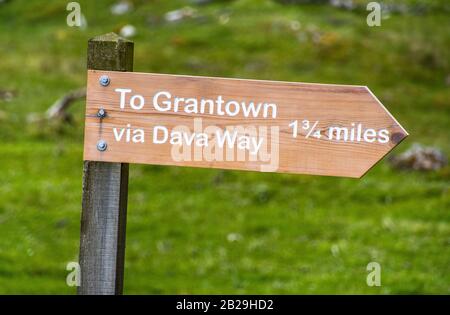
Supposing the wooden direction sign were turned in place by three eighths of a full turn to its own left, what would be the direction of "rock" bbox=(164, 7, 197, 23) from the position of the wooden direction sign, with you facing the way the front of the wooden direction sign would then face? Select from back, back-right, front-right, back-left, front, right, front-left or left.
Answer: front-left

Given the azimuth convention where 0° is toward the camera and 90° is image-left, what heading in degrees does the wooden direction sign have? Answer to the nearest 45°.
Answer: approximately 0°

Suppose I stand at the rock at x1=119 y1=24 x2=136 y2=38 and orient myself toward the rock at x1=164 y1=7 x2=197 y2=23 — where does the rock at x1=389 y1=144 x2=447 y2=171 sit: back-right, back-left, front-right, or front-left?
back-right

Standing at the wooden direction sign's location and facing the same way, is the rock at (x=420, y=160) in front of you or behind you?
behind

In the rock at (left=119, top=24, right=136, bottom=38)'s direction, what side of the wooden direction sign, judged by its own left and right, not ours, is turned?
back
